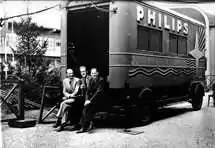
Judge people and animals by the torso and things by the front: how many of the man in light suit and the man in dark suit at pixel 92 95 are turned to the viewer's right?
0

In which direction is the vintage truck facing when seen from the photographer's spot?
facing away from the viewer and to the right of the viewer

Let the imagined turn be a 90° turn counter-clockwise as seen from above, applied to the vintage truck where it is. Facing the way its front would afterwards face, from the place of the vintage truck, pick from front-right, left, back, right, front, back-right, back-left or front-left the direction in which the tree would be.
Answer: front

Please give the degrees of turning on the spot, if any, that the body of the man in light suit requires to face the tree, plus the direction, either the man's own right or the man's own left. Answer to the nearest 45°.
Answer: approximately 135° to the man's own right

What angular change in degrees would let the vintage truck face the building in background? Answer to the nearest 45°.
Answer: approximately 90° to its left

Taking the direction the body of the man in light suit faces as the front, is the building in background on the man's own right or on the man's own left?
on the man's own right

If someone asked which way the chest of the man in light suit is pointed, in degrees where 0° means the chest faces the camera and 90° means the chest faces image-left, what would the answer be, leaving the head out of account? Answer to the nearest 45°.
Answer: approximately 45°

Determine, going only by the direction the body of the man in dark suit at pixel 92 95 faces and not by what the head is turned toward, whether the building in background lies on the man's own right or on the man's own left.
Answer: on the man's own right
